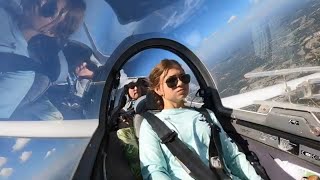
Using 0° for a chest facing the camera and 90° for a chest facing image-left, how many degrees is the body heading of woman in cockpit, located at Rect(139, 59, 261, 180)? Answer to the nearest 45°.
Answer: approximately 315°
